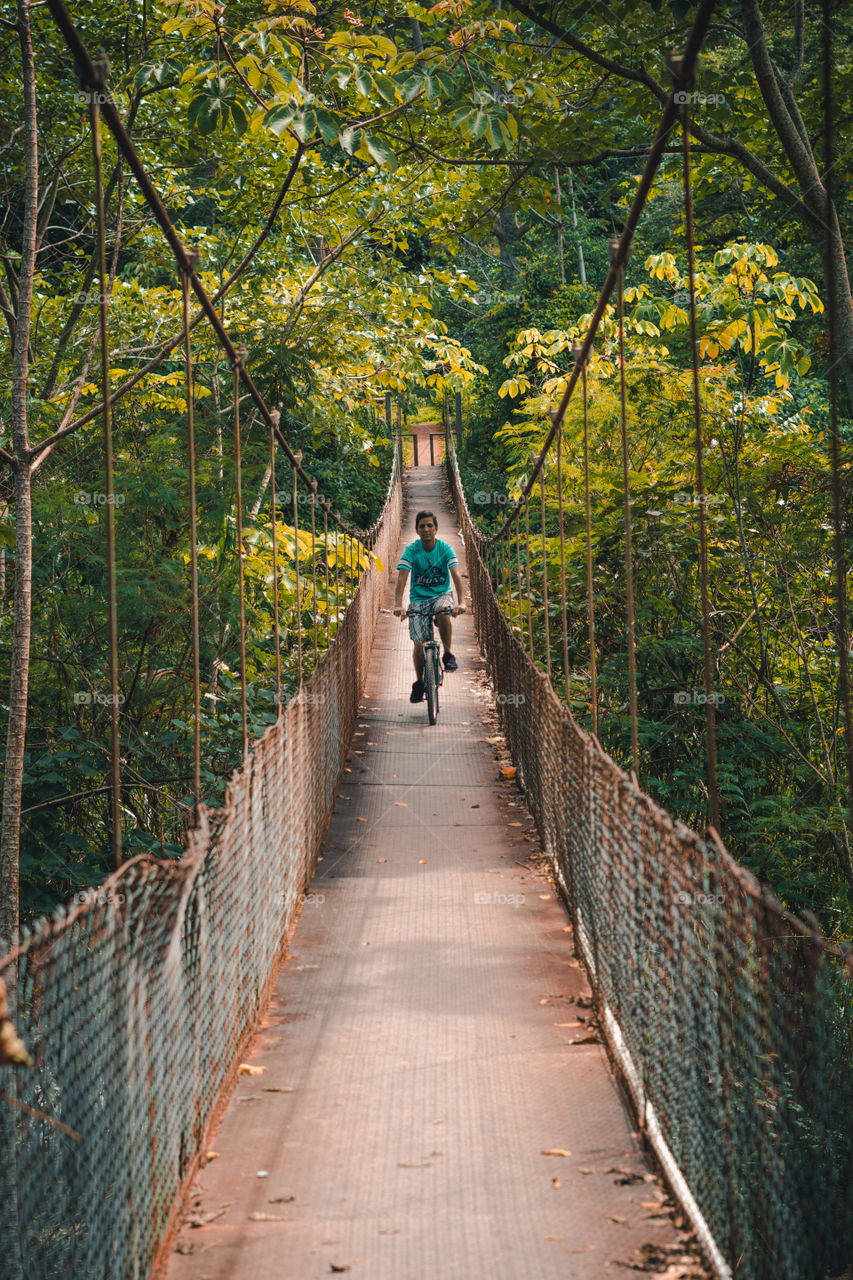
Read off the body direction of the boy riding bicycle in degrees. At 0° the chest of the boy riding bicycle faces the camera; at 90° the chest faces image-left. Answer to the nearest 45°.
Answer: approximately 0°

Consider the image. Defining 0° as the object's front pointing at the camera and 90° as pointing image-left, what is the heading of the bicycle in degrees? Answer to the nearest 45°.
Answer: approximately 0°
